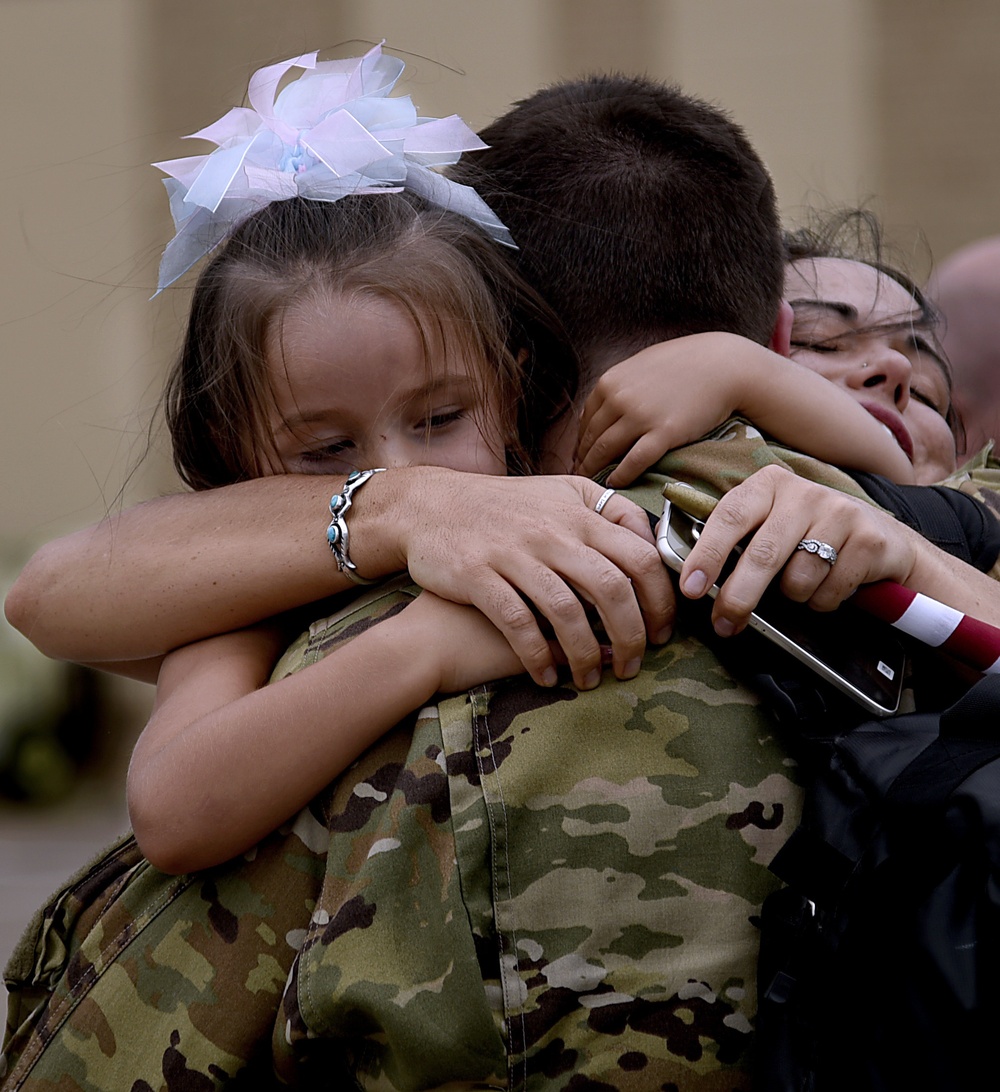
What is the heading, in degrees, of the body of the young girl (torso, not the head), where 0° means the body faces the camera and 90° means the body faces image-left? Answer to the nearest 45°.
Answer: approximately 0°

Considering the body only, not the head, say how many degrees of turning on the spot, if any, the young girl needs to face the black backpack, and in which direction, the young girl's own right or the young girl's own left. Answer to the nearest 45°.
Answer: approximately 45° to the young girl's own left
